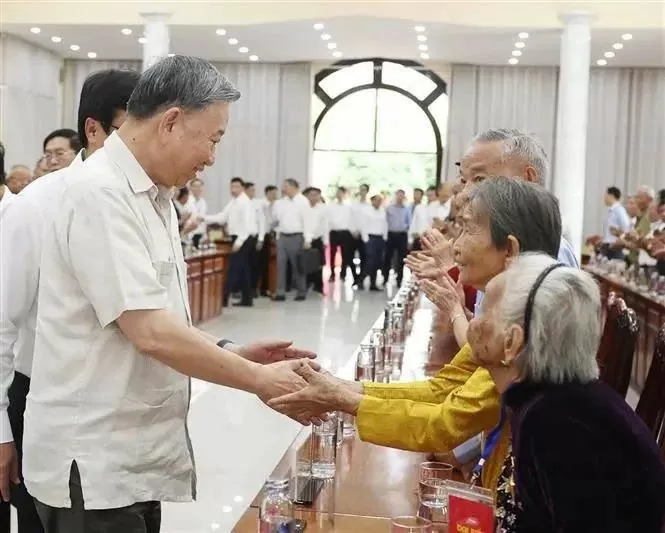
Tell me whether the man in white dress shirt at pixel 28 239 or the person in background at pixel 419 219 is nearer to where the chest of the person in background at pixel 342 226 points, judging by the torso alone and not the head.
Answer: the man in white dress shirt

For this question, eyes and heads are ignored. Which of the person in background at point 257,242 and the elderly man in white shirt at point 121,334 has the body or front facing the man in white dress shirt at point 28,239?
the person in background

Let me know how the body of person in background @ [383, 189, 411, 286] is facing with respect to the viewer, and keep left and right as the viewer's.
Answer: facing the viewer

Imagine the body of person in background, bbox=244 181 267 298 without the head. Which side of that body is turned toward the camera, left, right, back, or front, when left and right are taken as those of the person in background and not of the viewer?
front

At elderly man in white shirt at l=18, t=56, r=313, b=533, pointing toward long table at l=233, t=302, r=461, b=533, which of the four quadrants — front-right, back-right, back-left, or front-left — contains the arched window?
front-left

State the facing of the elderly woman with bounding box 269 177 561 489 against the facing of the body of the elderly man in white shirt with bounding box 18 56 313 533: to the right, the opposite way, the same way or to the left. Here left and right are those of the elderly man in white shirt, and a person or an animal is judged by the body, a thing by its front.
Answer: the opposite way

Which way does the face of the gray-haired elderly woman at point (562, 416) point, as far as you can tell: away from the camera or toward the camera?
away from the camera

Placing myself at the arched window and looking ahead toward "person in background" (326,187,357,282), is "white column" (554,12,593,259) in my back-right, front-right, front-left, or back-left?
front-left

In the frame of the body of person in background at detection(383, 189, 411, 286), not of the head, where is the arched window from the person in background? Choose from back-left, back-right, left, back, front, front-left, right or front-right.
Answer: back

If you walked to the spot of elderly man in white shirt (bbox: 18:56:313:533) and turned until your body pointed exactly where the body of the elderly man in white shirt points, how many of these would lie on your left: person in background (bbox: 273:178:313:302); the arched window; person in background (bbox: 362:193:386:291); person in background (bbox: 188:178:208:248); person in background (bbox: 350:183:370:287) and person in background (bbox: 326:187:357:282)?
6

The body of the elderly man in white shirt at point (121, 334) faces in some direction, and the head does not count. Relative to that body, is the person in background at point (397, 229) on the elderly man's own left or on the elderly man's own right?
on the elderly man's own left

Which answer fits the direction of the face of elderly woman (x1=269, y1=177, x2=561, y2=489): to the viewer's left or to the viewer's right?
to the viewer's left

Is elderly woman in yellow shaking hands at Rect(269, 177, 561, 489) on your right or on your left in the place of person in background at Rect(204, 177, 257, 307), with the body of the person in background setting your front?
on your left

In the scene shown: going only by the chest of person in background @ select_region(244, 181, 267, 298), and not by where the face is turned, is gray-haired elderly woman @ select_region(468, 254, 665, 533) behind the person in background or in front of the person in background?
in front

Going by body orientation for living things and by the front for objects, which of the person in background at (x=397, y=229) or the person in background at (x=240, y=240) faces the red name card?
the person in background at (x=397, y=229)
